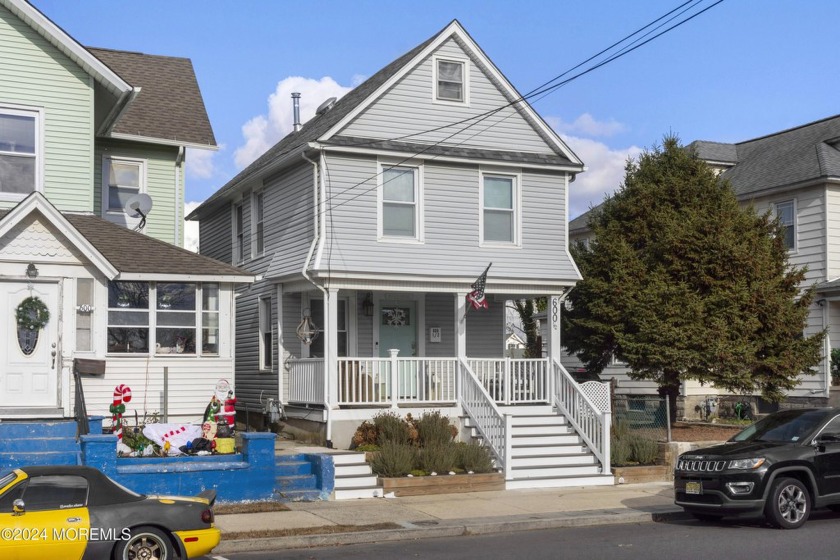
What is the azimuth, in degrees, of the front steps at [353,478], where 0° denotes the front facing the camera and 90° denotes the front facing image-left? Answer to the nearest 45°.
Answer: approximately 0°

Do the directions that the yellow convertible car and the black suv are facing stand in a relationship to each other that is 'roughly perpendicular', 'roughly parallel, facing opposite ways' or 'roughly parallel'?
roughly parallel

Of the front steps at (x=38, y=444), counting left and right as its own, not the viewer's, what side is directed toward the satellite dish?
back

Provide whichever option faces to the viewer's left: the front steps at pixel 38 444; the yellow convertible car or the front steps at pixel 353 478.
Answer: the yellow convertible car

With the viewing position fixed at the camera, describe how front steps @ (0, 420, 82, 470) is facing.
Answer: facing the viewer

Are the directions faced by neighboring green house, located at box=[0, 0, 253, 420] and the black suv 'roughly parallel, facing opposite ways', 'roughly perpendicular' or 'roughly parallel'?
roughly perpendicular

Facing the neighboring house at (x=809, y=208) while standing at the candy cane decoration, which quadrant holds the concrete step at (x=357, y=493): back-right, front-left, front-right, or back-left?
front-right

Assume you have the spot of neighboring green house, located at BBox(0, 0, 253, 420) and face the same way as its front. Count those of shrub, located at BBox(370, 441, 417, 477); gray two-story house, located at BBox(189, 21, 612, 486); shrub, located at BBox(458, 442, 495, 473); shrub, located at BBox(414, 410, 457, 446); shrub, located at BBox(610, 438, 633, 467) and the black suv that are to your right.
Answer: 0

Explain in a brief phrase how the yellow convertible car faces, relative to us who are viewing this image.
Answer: facing to the left of the viewer

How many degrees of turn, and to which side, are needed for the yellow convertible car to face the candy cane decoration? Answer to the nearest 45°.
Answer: approximately 90° to its right

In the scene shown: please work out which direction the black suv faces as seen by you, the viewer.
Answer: facing the viewer and to the left of the viewer

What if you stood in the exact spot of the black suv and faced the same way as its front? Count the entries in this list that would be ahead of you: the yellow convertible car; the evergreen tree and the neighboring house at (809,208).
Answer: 1

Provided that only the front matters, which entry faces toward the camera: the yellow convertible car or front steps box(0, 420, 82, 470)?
the front steps

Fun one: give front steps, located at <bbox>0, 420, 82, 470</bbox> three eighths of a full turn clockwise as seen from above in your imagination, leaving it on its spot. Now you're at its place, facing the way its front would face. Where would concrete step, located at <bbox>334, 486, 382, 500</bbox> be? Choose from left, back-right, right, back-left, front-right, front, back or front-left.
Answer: back-right
